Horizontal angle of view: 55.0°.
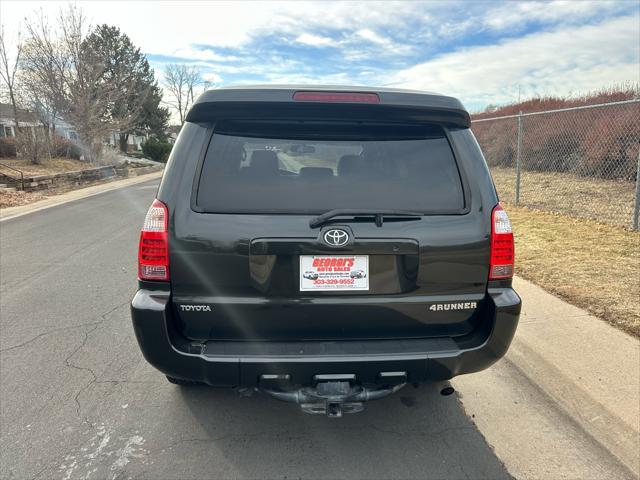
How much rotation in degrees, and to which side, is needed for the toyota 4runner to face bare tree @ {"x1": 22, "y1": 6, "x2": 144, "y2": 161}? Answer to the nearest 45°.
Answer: approximately 45° to its left

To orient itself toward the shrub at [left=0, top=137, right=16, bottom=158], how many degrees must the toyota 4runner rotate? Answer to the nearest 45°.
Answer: approximately 45° to its left

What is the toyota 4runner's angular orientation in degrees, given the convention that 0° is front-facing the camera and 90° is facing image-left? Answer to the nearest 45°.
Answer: approximately 180°

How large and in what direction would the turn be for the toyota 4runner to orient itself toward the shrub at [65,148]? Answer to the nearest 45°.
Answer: approximately 45° to its left

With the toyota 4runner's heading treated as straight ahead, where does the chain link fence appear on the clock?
The chain link fence is roughly at 1 o'clock from the toyota 4runner.

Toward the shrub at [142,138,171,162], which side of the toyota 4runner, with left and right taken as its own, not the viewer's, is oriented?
front
